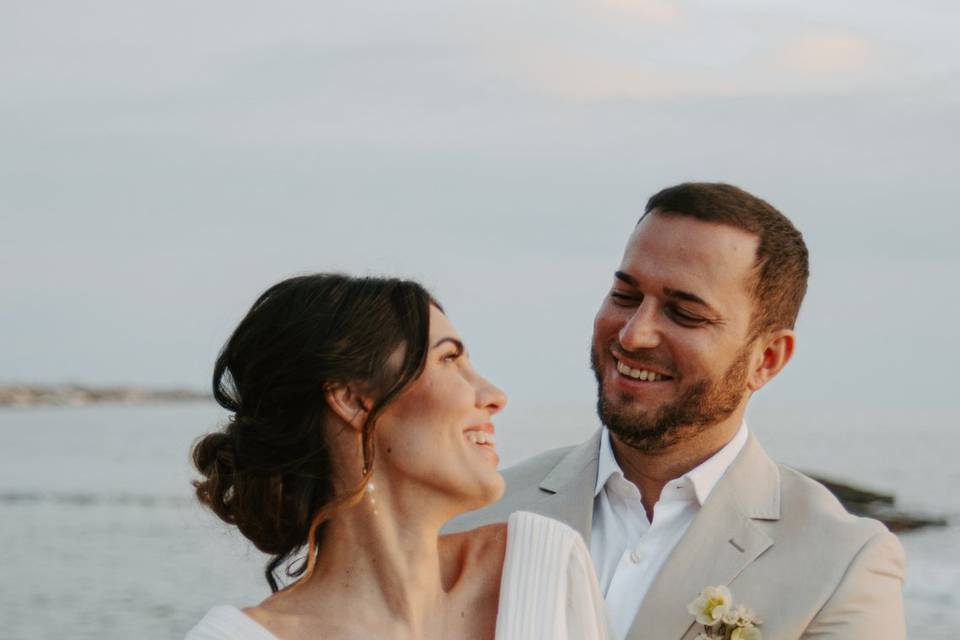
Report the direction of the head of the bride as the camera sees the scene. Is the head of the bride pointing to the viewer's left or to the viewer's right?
to the viewer's right

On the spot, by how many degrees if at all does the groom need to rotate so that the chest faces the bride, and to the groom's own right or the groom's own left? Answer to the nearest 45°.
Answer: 0° — they already face them

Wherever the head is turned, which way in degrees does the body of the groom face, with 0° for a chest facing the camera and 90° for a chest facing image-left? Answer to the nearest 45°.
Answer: approximately 45°

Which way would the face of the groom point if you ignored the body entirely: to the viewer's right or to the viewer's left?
to the viewer's left
